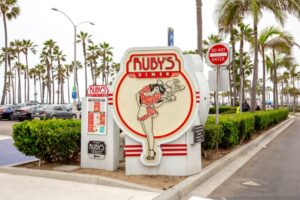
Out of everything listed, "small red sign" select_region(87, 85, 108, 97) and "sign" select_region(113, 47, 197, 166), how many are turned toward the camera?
2

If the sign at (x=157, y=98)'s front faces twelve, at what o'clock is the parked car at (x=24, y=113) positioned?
The parked car is roughly at 5 o'clock from the sign.

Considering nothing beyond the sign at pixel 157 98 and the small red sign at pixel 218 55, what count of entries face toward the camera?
2

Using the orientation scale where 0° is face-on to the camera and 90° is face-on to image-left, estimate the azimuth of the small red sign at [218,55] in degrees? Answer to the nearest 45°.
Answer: approximately 0°
